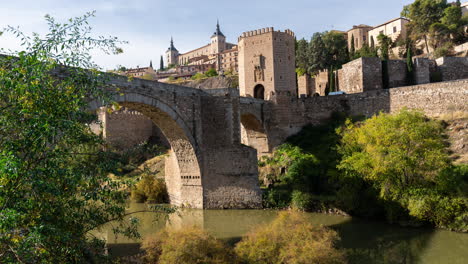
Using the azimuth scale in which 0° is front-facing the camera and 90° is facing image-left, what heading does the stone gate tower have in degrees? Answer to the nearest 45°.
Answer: approximately 45°

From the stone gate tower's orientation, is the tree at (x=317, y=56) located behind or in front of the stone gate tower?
behind

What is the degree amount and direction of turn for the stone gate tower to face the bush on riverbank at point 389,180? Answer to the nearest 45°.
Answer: approximately 45° to its left

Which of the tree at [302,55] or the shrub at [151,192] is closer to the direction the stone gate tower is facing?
the shrub

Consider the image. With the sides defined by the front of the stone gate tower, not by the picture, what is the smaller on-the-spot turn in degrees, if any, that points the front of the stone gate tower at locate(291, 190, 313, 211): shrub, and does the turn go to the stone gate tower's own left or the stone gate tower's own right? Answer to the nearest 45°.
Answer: approximately 45° to the stone gate tower's own left

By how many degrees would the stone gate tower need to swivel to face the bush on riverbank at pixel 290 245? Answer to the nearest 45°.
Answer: approximately 45° to its left

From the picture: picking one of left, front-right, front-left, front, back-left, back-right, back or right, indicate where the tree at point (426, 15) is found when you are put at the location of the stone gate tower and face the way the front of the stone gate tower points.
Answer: back

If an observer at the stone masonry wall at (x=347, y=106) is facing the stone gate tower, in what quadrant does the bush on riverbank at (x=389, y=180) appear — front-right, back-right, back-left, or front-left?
back-left

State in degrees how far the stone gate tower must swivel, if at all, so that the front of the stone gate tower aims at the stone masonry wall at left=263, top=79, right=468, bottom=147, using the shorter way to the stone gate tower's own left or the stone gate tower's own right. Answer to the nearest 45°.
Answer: approximately 90° to the stone gate tower's own left

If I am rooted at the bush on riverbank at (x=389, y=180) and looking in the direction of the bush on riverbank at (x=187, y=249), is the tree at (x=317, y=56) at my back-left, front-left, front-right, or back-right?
back-right
